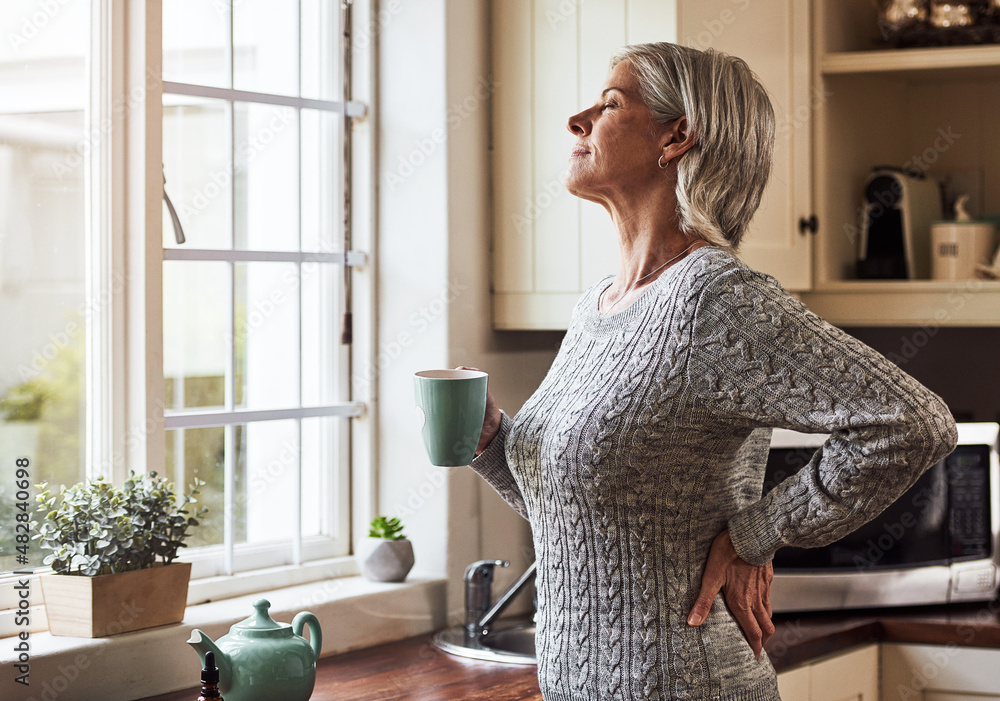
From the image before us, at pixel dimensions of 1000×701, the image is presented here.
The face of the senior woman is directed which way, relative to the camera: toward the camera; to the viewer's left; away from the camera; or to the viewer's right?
to the viewer's left

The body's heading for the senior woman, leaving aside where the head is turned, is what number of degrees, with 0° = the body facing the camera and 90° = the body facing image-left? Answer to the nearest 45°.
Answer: approximately 45°
